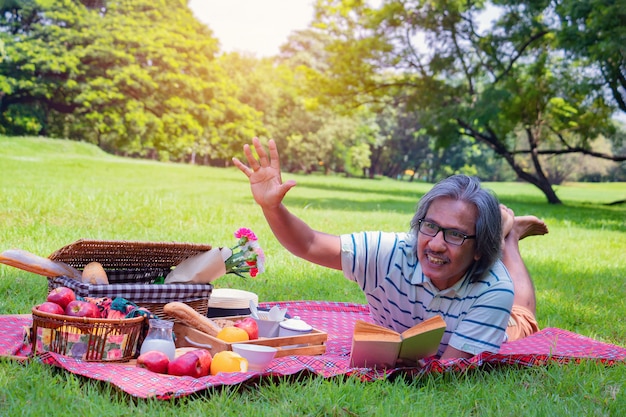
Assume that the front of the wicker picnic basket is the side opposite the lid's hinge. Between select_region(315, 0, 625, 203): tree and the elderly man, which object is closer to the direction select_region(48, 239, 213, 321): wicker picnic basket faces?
the elderly man

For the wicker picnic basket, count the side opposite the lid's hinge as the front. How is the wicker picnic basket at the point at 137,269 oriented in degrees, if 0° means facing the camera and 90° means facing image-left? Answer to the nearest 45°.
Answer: approximately 0°

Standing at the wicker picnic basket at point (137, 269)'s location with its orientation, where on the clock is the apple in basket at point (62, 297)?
The apple in basket is roughly at 1 o'clock from the wicker picnic basket.

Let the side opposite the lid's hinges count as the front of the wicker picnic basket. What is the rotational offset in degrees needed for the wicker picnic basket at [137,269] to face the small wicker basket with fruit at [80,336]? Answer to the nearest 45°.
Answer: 0° — it already faces it

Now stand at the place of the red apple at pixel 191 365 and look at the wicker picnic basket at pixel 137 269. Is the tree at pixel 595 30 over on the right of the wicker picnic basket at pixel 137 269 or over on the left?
right

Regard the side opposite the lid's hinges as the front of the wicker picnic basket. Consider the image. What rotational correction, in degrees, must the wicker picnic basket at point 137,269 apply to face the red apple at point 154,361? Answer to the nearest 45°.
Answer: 0° — it already faces it

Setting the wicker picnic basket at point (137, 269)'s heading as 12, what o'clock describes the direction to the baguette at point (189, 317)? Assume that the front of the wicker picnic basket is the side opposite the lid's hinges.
The baguette is roughly at 11 o'clock from the wicker picnic basket.

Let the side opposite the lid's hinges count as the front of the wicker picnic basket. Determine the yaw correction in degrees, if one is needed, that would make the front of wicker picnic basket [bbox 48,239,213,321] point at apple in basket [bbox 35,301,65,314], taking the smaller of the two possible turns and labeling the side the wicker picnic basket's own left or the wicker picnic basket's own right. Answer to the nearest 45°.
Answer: approximately 45° to the wicker picnic basket's own right

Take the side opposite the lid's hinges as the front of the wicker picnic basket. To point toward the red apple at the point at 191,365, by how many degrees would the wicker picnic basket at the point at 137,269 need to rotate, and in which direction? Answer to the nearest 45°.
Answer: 0° — it already faces it

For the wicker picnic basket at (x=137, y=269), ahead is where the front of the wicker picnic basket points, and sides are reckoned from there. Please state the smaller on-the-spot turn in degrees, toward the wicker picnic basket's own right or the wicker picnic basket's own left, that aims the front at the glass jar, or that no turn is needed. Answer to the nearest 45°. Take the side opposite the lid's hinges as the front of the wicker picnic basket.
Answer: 0° — it already faces it

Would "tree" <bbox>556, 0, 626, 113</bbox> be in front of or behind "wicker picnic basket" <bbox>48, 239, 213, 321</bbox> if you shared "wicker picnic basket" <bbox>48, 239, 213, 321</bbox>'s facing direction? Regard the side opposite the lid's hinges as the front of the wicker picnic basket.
behind
